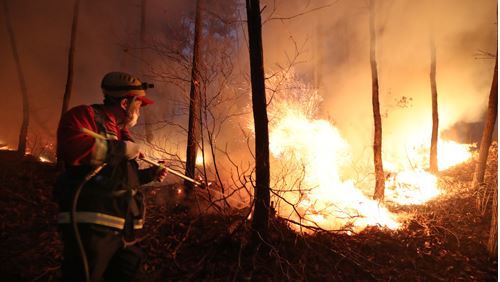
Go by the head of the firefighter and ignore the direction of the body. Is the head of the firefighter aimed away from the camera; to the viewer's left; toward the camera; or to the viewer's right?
to the viewer's right

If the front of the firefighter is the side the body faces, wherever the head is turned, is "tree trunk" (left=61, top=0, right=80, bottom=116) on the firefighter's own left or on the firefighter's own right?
on the firefighter's own left

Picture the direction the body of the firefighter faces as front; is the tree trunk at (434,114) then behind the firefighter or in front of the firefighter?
in front

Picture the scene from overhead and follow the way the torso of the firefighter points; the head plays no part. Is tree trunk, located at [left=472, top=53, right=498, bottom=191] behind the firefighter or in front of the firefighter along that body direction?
in front

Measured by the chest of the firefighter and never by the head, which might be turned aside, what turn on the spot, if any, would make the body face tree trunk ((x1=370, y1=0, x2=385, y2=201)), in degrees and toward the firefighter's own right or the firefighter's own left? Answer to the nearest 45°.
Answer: approximately 45° to the firefighter's own left

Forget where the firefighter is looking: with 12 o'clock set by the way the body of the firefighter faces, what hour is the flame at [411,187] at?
The flame is roughly at 11 o'clock from the firefighter.

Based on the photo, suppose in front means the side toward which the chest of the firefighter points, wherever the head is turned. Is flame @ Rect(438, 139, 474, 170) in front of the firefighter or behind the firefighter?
in front

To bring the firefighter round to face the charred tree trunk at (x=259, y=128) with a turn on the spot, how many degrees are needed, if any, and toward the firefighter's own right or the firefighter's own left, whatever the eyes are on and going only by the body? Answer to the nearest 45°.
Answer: approximately 45° to the firefighter's own left

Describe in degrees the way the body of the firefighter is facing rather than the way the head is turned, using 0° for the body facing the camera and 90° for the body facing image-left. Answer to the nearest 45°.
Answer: approximately 270°
